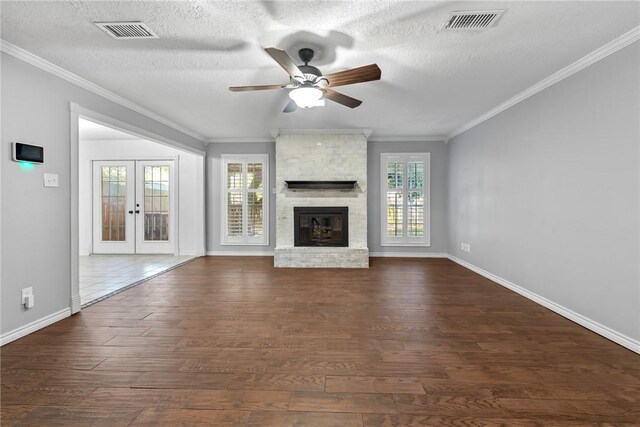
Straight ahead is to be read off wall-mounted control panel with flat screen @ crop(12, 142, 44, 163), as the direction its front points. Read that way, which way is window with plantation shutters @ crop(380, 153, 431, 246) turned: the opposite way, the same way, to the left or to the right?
to the right

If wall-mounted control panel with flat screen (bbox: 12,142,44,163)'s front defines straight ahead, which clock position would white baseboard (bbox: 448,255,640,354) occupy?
The white baseboard is roughly at 12 o'clock from the wall-mounted control panel with flat screen.

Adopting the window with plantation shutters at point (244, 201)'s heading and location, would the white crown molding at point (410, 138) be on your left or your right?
on your left

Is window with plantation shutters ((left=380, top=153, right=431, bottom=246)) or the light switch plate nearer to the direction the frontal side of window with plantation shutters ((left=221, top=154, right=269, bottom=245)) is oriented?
the light switch plate

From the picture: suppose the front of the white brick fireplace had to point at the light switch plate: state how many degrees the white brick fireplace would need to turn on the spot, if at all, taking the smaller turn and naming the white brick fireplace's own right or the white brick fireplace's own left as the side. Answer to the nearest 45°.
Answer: approximately 45° to the white brick fireplace's own right

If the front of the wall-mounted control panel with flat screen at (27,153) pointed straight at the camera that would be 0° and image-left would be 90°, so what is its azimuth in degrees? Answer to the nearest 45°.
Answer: approximately 315°

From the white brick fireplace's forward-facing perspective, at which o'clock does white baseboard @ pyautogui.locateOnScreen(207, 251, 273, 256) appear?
The white baseboard is roughly at 4 o'clock from the white brick fireplace.

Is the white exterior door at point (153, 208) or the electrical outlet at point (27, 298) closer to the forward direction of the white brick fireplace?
the electrical outlet

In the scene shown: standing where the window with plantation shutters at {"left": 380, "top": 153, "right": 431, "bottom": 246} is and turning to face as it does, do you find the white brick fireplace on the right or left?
on its right

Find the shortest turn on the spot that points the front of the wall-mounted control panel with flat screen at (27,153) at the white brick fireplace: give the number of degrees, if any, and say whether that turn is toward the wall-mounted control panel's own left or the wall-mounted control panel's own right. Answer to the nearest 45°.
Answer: approximately 45° to the wall-mounted control panel's own left

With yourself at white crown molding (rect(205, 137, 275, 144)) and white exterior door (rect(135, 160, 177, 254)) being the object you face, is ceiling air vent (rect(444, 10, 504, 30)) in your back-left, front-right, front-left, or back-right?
back-left

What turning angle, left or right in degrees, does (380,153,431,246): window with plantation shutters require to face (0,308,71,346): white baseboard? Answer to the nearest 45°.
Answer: approximately 45° to its right

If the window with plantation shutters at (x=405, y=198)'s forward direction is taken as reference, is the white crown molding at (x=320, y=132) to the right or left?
on its right

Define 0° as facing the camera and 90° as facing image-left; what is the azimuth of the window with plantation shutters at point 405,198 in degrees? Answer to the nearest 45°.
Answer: approximately 0°
